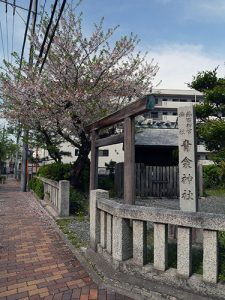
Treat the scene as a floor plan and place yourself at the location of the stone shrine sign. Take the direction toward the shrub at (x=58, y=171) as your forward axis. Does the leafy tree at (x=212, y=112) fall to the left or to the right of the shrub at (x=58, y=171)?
right

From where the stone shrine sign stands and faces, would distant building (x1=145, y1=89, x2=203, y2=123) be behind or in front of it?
behind

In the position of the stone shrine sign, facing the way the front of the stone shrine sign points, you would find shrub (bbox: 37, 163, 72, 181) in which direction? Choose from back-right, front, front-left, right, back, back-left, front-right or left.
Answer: back-right

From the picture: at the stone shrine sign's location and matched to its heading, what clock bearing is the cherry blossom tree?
The cherry blossom tree is roughly at 5 o'clock from the stone shrine sign.

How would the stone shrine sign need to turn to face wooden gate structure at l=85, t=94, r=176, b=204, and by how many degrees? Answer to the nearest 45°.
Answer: approximately 135° to its right

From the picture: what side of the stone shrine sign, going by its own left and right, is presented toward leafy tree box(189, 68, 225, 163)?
back

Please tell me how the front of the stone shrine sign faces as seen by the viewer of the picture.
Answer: facing the viewer

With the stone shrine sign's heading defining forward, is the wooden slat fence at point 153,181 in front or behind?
behind

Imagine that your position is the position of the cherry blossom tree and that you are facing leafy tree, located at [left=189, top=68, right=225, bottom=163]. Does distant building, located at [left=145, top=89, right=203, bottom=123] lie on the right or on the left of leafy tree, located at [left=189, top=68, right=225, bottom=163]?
left

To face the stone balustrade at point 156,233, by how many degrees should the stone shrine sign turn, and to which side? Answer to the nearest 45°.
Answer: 0° — it already faces it
